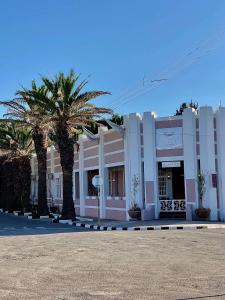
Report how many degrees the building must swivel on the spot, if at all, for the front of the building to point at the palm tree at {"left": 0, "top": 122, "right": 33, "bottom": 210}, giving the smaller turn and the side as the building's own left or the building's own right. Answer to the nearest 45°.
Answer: approximately 135° to the building's own right

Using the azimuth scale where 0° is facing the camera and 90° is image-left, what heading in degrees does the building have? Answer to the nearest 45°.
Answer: approximately 0°

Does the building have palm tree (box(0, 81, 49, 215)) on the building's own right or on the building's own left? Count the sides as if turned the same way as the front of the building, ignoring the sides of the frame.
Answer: on the building's own right

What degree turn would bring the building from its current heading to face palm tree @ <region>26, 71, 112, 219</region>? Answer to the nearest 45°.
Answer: approximately 90° to its right
